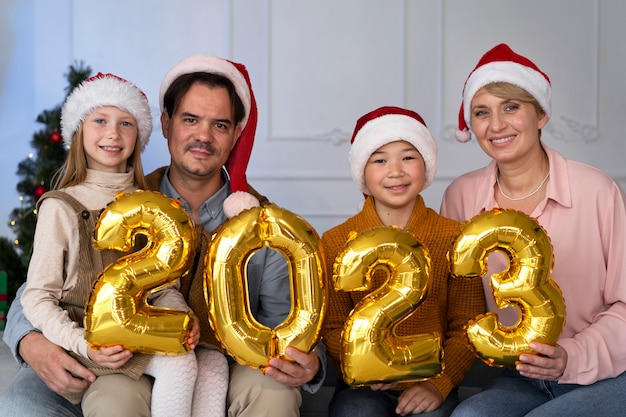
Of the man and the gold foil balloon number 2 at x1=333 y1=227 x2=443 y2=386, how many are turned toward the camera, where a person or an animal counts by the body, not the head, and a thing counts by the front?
2

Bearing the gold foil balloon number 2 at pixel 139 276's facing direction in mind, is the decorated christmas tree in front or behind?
behind

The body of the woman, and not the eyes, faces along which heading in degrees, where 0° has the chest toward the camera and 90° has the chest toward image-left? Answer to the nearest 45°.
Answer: approximately 45°

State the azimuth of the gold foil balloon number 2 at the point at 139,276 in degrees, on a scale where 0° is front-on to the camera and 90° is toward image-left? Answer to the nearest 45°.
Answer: approximately 0°

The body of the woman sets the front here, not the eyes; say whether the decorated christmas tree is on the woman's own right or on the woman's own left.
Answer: on the woman's own right

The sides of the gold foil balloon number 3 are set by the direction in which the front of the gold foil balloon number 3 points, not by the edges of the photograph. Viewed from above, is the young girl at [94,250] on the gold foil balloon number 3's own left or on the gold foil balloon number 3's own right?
on the gold foil balloon number 3's own right

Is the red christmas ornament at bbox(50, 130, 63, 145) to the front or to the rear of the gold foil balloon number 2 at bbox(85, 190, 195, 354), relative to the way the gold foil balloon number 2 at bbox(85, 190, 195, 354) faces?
to the rear
